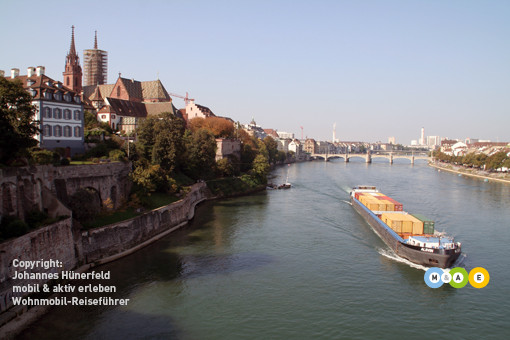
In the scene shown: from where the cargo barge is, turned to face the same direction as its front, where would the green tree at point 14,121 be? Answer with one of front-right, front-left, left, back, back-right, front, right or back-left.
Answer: right

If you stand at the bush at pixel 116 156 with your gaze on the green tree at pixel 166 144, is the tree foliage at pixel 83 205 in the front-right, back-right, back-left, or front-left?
back-right

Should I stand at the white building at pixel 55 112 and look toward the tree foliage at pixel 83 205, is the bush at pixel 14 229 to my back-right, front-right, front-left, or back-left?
front-right

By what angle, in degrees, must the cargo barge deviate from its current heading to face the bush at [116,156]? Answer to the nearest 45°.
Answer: approximately 135° to its right

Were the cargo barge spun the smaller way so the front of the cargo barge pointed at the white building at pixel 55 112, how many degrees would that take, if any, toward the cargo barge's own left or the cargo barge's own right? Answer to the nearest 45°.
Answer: approximately 135° to the cargo barge's own right

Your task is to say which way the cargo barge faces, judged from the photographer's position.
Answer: facing the viewer and to the right of the viewer

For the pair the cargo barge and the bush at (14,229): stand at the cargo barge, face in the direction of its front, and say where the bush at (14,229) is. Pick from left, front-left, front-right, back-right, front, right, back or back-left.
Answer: right

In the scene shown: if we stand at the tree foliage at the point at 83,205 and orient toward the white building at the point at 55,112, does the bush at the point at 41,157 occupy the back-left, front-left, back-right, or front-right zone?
front-left

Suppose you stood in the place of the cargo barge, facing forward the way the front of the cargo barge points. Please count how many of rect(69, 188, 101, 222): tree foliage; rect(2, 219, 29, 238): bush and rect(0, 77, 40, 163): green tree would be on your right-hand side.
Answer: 3

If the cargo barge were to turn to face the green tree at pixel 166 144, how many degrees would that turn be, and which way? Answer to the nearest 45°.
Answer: approximately 135° to its right
